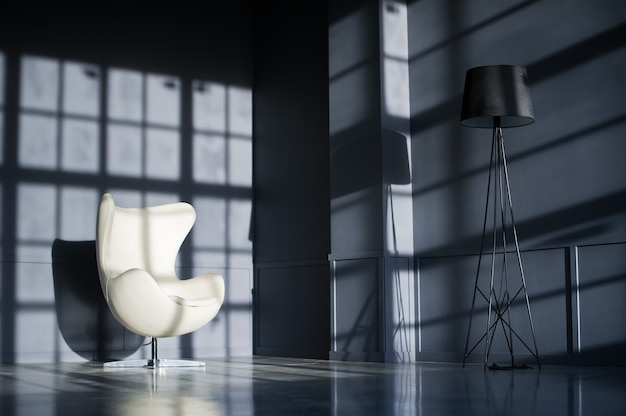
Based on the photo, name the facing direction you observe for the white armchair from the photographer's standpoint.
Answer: facing the viewer and to the right of the viewer

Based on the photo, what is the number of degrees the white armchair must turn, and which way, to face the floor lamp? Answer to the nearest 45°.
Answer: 0° — it already faces it
